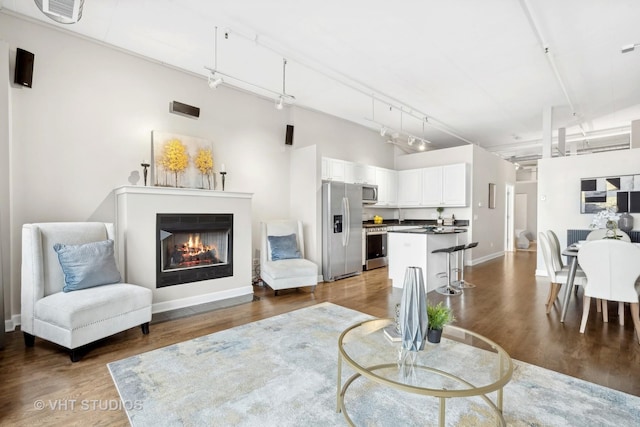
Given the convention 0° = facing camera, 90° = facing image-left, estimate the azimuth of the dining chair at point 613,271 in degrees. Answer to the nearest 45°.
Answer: approximately 180°

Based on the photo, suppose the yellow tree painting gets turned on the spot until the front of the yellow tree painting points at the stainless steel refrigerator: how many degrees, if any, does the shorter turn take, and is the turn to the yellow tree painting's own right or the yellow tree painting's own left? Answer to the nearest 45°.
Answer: approximately 45° to the yellow tree painting's own left

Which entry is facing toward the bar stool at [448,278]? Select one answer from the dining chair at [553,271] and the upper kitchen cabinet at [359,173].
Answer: the upper kitchen cabinet

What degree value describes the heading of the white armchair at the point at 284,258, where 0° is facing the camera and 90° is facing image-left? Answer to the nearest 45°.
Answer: approximately 315°

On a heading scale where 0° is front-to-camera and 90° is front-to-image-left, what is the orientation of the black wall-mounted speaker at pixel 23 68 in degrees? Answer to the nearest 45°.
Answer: approximately 315°

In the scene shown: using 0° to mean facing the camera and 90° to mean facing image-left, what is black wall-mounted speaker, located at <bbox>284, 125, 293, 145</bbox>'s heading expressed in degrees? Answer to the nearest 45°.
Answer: approximately 315°

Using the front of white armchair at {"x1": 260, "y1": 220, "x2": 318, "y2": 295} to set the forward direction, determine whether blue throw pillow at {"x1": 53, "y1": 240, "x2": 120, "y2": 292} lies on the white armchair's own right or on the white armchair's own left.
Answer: on the white armchair's own right

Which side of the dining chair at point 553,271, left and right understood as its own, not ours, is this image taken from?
right
